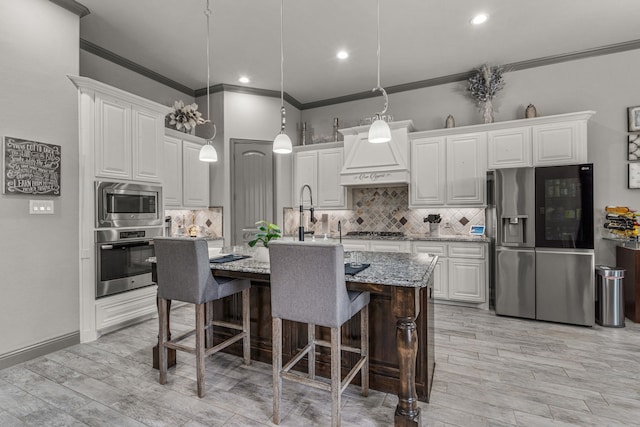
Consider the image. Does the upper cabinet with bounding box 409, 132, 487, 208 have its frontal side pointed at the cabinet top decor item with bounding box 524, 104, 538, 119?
no

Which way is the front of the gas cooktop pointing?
toward the camera

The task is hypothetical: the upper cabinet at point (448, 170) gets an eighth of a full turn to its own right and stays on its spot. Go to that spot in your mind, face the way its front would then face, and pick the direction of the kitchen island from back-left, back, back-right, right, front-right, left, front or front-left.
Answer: front-left

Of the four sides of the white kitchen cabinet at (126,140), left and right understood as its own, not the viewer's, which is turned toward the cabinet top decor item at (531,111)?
front

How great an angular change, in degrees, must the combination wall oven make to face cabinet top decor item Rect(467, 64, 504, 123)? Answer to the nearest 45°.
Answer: approximately 45° to its left

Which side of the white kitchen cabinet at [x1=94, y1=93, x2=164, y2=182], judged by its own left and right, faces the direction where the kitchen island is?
front

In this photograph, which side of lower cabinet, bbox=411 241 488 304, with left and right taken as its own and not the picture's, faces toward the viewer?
front

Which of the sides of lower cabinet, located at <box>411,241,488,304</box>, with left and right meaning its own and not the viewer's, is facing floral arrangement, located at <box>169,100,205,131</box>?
right

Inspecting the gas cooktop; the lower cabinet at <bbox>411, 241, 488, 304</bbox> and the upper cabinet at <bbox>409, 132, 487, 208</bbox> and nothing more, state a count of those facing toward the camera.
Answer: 3

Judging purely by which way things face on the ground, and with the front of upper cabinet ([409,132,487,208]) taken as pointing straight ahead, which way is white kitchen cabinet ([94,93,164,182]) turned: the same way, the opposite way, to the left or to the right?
to the left

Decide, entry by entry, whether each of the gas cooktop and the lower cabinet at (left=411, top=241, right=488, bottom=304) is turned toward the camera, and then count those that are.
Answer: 2

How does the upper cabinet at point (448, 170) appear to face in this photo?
toward the camera

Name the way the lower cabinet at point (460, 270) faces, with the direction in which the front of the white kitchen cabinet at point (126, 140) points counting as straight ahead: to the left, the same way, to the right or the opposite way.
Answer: to the right

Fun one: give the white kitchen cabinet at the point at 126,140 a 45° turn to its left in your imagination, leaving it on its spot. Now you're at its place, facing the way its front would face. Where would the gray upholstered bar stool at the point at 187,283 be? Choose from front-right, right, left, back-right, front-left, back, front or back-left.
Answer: right

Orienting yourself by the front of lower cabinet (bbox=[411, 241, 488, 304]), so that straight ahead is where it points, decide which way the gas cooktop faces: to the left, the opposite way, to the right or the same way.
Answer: the same way

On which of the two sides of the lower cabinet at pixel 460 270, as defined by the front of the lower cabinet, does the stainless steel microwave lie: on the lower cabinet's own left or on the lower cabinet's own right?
on the lower cabinet's own right
